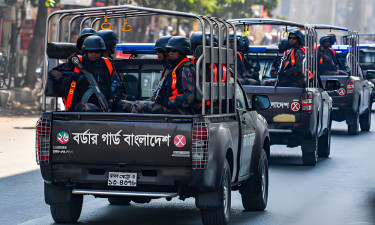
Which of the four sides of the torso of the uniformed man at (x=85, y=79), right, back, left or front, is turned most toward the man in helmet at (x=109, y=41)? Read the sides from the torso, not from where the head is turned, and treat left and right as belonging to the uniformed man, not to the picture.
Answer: back

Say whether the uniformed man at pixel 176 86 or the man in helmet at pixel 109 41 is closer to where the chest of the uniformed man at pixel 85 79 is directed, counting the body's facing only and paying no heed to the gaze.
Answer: the uniformed man

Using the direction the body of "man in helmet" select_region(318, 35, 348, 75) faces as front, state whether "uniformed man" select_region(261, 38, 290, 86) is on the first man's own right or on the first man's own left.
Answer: on the first man's own right

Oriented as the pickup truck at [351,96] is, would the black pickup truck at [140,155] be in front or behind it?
behind

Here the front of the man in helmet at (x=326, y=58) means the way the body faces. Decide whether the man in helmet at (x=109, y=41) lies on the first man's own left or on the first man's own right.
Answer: on the first man's own right

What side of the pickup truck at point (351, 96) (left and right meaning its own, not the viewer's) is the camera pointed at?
back

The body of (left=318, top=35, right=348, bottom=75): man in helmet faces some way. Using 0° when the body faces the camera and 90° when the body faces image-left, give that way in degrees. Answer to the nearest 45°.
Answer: approximately 315°
